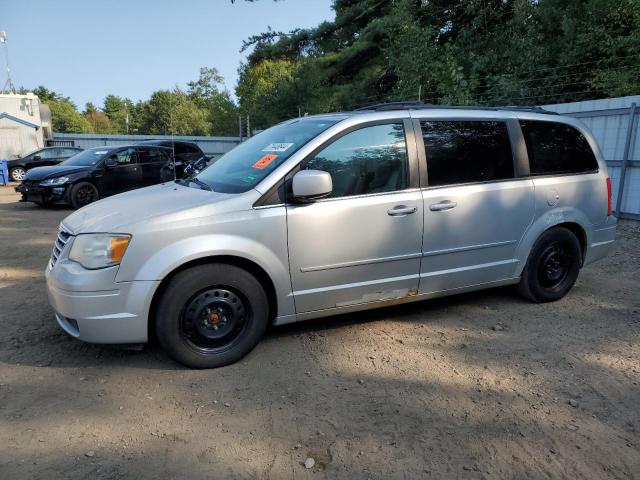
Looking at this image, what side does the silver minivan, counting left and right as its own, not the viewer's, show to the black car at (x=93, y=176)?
right

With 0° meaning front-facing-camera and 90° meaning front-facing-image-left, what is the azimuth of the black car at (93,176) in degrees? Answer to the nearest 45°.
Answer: approximately 45°

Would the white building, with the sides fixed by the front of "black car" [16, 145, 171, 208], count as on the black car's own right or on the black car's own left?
on the black car's own right

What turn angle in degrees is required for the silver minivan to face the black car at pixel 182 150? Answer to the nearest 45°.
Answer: approximately 135° to its right

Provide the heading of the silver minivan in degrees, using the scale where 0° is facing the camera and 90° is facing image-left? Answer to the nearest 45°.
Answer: approximately 45°

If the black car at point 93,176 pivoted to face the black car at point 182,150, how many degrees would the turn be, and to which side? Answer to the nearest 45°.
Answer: approximately 180°

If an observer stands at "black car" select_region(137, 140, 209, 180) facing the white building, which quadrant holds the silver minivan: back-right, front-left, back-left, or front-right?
back-left

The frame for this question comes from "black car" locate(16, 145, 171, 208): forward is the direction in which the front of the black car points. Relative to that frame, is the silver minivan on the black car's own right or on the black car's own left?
on the black car's own left
